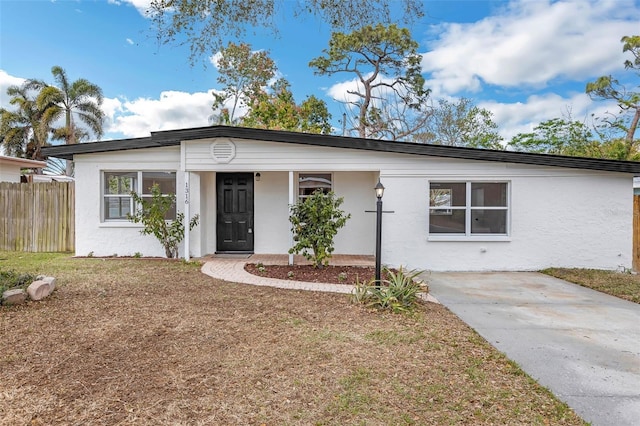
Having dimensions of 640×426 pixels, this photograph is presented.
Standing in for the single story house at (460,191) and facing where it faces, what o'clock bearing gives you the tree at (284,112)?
The tree is roughly at 5 o'clock from the single story house.

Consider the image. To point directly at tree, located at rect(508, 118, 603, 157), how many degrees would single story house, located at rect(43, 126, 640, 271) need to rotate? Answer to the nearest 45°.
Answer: approximately 135° to its left

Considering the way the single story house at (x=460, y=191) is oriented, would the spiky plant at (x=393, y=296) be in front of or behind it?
in front

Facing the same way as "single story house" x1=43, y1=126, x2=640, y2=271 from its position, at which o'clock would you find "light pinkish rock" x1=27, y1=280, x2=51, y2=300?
The light pinkish rock is roughly at 2 o'clock from the single story house.

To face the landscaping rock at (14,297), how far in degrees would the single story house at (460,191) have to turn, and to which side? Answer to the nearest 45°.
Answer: approximately 45° to its right

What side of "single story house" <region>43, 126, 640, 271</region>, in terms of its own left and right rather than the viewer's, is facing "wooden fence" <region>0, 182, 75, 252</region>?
right

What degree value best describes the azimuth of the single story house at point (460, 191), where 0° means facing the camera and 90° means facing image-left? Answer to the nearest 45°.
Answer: approximately 0°

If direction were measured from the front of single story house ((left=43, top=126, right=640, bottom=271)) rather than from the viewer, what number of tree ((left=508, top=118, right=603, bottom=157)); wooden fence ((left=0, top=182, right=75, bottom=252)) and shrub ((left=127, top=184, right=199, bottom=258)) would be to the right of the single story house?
2

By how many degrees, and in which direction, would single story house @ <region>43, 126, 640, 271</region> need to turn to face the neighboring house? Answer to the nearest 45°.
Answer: approximately 90° to its right

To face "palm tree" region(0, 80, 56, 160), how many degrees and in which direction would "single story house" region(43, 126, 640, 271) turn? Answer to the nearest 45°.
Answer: approximately 135° to its right

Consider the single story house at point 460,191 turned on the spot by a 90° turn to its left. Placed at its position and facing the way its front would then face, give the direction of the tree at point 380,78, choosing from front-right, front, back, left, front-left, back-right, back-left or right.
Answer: left
